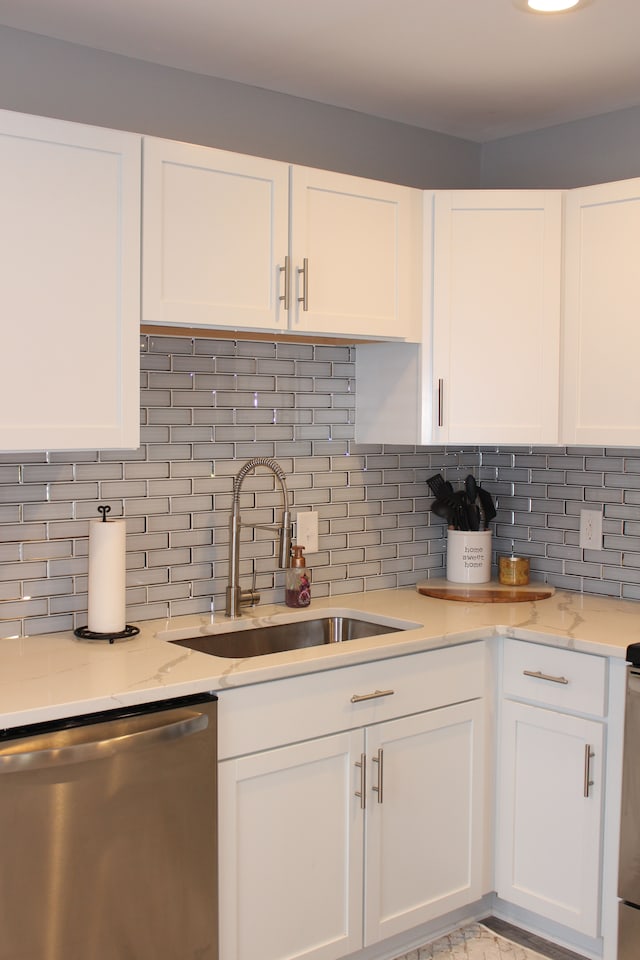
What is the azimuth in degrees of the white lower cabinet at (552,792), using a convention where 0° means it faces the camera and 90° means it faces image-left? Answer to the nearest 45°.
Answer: approximately 45°

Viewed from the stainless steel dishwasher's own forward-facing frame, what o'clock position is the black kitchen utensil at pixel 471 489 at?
The black kitchen utensil is roughly at 9 o'clock from the stainless steel dishwasher.

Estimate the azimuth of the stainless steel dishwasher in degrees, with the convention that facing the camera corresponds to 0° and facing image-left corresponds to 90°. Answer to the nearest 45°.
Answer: approximately 315°

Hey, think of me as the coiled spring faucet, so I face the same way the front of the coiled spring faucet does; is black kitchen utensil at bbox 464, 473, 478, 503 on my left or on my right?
on my left

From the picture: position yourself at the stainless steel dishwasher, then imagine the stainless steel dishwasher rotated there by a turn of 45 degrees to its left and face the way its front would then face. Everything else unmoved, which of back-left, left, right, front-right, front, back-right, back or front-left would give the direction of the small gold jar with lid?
front-left

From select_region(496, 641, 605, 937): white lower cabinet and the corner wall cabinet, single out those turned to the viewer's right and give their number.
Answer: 0

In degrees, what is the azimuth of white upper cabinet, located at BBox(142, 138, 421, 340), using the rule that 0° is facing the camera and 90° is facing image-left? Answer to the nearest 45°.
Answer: approximately 315°

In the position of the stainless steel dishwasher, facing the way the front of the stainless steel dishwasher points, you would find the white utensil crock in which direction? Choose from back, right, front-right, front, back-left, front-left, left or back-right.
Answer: left
